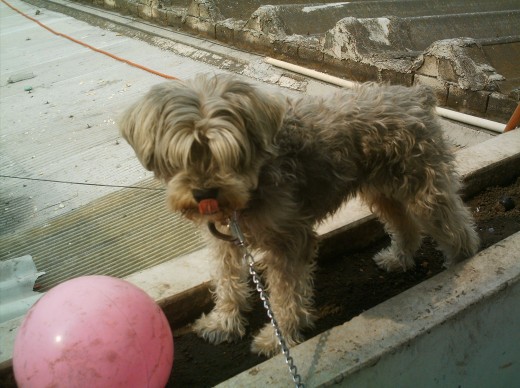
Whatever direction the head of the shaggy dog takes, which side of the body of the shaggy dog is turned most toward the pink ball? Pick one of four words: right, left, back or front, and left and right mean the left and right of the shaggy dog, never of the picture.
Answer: front

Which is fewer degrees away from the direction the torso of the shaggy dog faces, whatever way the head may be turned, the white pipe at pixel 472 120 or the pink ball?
the pink ball

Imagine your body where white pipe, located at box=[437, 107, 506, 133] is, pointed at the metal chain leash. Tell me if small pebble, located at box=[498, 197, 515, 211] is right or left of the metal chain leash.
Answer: left

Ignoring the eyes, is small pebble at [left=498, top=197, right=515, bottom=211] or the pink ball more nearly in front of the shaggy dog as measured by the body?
the pink ball

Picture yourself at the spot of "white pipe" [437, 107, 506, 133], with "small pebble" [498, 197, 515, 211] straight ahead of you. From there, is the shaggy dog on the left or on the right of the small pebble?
right

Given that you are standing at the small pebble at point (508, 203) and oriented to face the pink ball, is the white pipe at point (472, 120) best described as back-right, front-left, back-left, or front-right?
back-right

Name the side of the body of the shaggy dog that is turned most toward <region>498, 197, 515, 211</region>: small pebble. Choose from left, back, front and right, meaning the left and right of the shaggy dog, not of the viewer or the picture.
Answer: back

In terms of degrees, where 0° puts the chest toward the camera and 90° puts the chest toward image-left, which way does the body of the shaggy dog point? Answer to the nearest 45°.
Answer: approximately 45°

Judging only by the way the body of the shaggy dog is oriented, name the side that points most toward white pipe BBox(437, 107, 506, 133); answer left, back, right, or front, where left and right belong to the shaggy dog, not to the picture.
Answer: back
